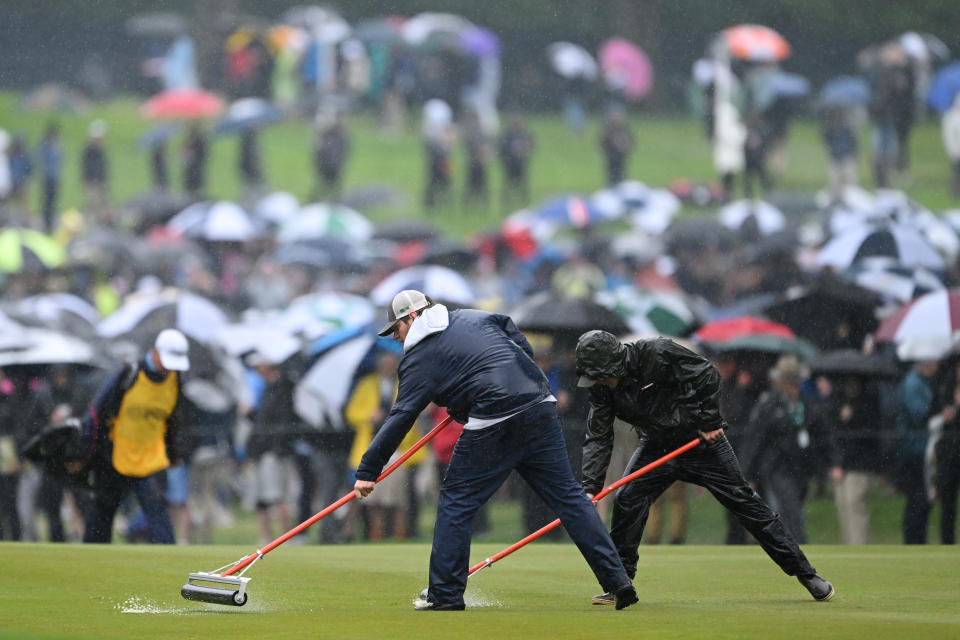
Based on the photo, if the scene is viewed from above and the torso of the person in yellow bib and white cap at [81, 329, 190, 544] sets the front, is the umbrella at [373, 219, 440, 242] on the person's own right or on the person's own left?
on the person's own left

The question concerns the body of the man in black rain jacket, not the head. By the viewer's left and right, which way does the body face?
facing the viewer and to the left of the viewer

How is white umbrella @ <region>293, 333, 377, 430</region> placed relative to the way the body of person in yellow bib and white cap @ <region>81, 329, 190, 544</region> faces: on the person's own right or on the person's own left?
on the person's own left

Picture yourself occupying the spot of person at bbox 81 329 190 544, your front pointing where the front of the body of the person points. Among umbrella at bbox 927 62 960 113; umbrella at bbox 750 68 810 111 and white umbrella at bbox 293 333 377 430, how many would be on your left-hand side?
3

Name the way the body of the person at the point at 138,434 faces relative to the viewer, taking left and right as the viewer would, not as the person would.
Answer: facing the viewer and to the right of the viewer

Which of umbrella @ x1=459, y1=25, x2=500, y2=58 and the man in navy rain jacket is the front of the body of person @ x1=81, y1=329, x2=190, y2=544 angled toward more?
the man in navy rain jacket

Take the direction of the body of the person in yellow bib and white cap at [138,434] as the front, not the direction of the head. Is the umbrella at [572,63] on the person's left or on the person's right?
on the person's left

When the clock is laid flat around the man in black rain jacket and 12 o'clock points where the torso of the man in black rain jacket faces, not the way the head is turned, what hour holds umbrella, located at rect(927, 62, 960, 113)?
The umbrella is roughly at 5 o'clock from the man in black rain jacket.

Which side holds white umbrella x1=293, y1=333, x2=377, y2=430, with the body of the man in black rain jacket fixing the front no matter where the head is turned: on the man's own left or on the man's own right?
on the man's own right

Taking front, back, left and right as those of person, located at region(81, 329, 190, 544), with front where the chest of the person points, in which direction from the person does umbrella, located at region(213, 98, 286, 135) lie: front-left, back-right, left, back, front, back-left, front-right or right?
back-left

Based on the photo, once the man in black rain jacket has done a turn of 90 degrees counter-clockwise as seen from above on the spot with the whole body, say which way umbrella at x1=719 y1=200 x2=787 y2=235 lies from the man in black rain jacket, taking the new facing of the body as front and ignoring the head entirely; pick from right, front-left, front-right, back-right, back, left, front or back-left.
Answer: back-left

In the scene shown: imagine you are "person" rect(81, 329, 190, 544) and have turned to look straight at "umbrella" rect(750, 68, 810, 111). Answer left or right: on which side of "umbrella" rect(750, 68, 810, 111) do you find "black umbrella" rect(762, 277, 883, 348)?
right

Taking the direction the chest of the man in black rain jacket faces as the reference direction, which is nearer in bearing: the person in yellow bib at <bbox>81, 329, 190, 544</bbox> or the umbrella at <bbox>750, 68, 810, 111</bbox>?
the person in yellow bib

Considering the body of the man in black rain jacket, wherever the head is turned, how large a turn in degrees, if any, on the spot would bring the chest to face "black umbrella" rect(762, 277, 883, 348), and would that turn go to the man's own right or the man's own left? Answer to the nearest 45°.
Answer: approximately 135° to the man's own right

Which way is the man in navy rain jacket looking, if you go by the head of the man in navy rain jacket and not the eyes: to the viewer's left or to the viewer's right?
to the viewer's left
